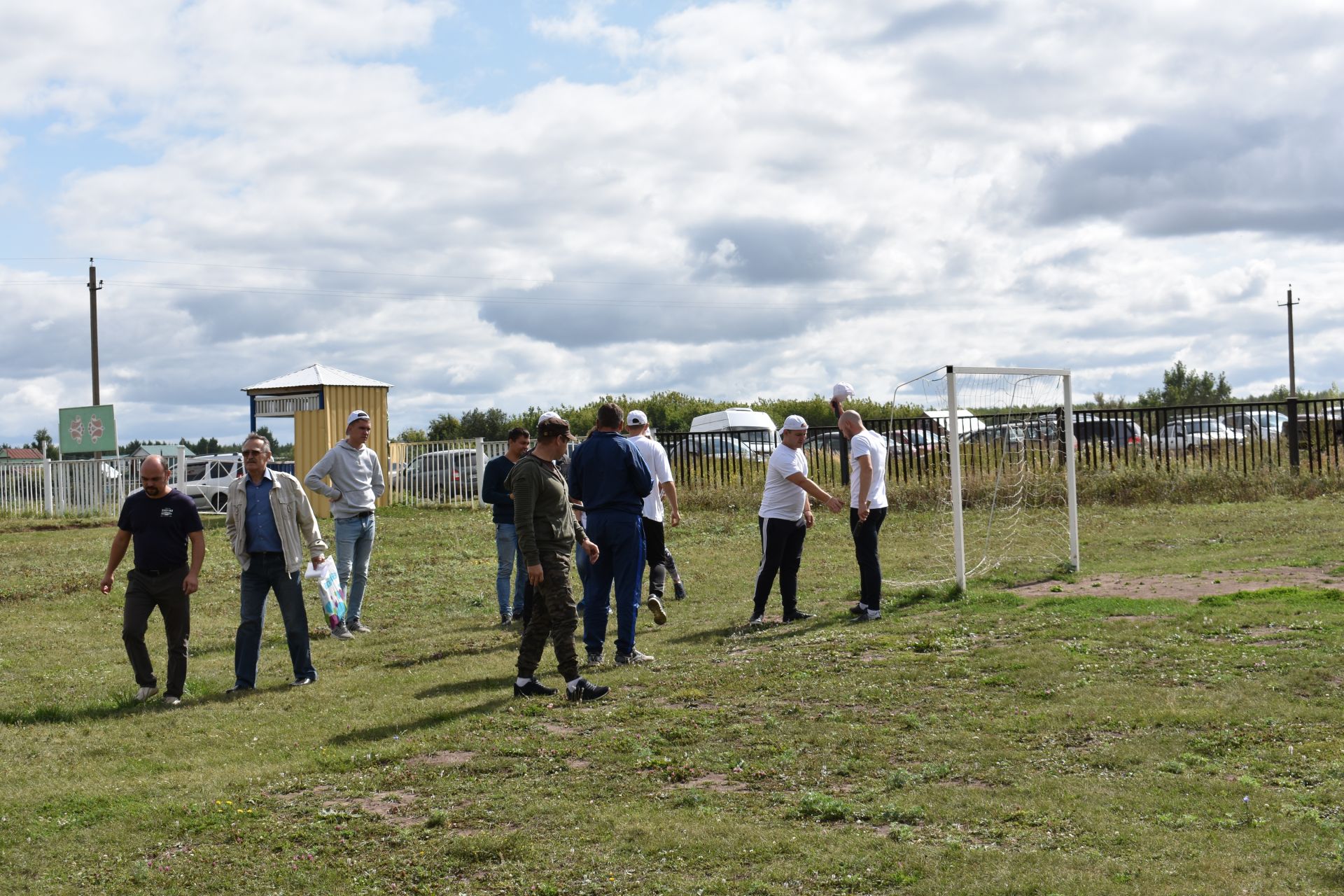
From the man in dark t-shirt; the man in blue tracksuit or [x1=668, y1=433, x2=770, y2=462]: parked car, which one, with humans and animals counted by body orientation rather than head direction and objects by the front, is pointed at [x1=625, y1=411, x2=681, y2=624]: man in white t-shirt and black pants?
the man in blue tracksuit

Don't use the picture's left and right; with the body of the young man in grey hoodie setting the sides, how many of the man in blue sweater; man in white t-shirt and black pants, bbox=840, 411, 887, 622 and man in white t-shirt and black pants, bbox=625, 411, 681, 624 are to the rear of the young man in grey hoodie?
0

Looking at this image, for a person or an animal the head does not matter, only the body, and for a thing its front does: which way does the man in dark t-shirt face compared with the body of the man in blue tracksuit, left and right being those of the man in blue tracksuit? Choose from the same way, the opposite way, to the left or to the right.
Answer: the opposite way

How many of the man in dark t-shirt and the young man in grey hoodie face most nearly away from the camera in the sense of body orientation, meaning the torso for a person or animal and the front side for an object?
0

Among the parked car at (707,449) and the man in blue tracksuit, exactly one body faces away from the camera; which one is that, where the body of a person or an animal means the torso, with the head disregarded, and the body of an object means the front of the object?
the man in blue tracksuit

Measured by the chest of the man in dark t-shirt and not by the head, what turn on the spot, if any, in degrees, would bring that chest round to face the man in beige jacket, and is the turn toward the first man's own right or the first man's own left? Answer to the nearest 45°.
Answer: approximately 90° to the first man's own left

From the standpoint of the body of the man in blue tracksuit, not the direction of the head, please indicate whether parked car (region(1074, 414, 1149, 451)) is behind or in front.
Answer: in front

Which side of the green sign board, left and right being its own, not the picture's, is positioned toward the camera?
front

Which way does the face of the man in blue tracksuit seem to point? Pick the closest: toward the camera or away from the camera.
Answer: away from the camera

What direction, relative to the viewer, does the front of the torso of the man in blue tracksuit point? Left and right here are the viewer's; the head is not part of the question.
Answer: facing away from the viewer

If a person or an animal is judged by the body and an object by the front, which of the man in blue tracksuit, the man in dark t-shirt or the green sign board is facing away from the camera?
the man in blue tracksuit
